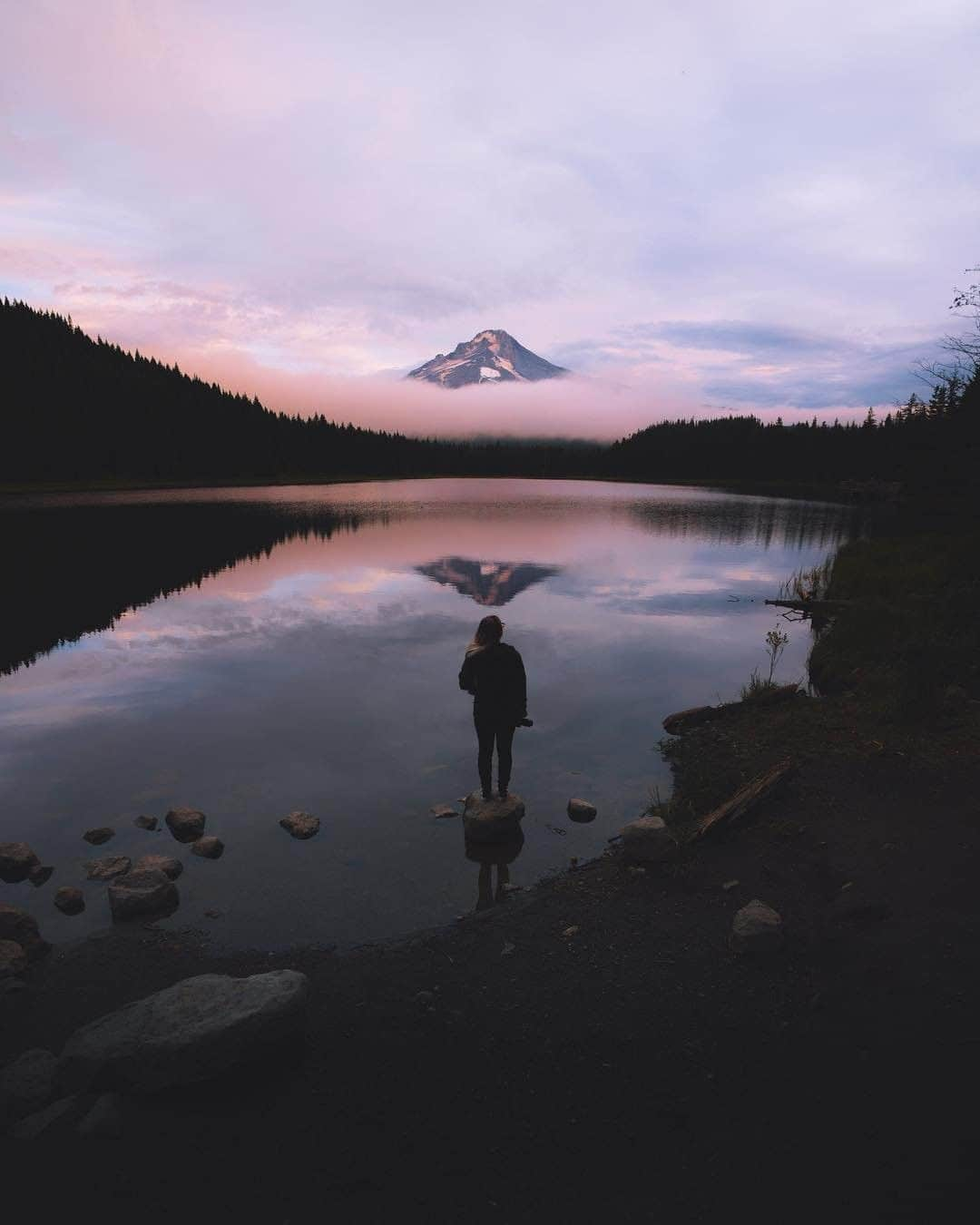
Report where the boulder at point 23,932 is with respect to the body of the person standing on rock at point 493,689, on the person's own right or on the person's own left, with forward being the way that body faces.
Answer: on the person's own left

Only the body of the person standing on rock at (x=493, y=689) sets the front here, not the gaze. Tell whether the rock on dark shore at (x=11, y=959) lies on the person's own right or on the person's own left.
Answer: on the person's own left

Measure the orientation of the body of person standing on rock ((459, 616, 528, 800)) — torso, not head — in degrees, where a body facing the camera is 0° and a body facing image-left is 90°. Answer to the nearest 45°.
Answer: approximately 180°

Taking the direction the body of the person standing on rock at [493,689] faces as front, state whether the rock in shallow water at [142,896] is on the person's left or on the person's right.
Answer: on the person's left

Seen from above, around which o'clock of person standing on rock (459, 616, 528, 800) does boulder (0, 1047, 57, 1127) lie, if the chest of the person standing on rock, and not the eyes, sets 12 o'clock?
The boulder is roughly at 7 o'clock from the person standing on rock.

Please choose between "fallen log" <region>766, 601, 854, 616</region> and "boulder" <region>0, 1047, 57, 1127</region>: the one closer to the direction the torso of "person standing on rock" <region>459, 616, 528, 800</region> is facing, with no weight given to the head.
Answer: the fallen log
